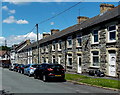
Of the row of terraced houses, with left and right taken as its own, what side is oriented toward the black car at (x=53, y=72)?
front

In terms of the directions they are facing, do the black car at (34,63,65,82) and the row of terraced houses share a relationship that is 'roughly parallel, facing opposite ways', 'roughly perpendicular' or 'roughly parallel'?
roughly perpendicular

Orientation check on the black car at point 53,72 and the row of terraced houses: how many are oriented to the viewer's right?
0
